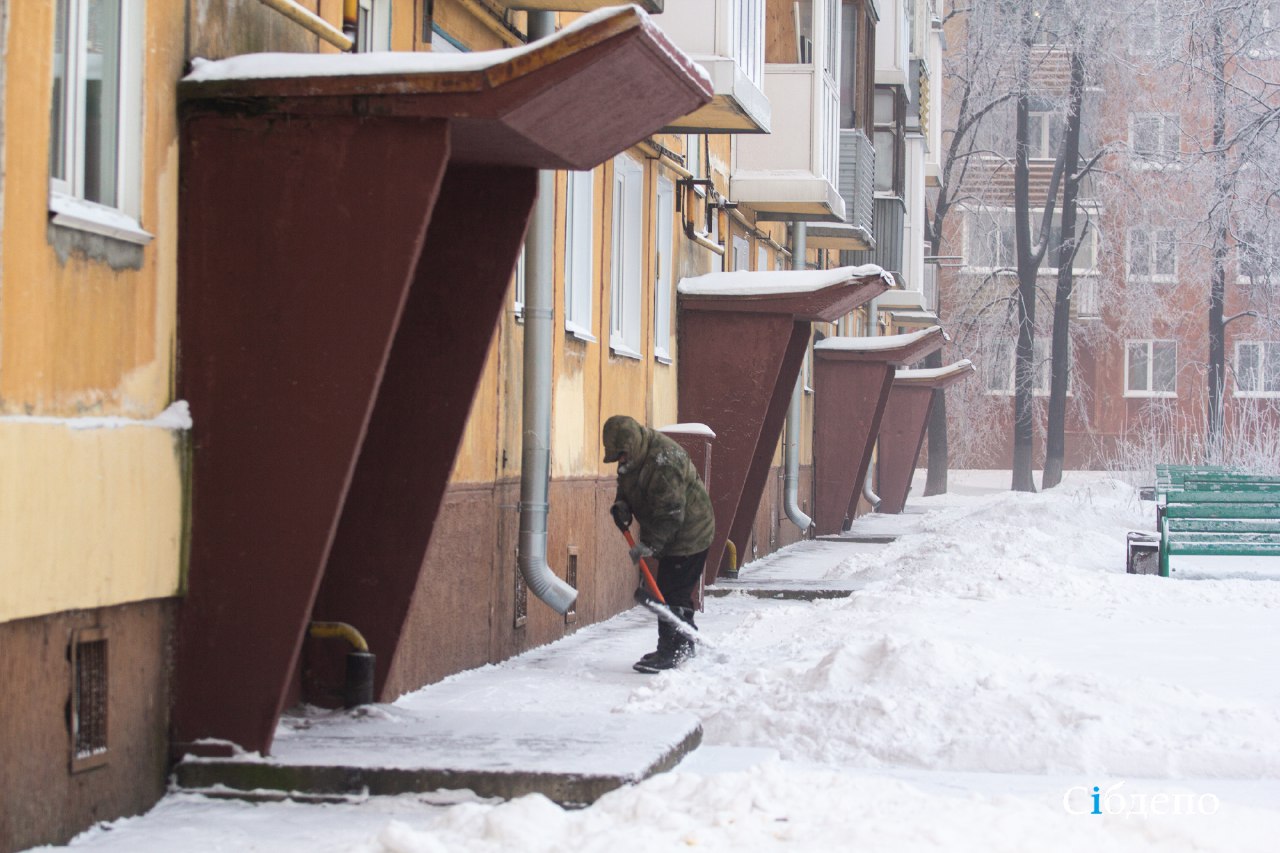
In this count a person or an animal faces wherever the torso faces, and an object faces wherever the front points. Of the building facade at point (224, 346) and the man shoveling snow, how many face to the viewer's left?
1

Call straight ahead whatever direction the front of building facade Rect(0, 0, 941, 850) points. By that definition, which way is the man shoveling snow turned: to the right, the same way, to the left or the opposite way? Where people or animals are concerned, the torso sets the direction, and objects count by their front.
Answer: the opposite way

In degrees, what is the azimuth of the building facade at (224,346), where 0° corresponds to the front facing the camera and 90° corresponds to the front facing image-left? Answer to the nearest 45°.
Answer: approximately 270°

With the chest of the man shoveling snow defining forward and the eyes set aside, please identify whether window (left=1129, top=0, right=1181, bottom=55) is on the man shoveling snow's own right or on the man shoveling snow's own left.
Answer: on the man shoveling snow's own right

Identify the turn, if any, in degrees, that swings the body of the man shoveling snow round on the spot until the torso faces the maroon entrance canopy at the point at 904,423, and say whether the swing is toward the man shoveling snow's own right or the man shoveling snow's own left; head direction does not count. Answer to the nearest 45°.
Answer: approximately 90° to the man shoveling snow's own right

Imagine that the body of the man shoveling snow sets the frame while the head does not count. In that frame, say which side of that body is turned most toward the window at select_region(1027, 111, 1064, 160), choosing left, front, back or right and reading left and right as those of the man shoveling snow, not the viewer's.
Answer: right

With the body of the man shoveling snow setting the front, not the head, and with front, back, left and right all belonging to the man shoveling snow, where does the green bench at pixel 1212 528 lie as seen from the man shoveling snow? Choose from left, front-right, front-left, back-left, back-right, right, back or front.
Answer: back-right

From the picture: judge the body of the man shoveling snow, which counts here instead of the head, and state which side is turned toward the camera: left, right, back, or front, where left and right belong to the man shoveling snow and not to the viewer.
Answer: left

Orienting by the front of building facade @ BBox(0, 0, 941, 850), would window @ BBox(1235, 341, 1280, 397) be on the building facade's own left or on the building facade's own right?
on the building facade's own left
